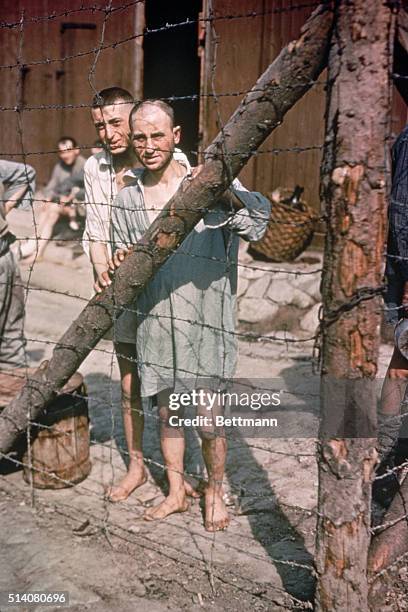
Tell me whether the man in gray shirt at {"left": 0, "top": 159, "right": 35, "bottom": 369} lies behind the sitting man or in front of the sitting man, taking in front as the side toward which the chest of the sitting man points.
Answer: in front

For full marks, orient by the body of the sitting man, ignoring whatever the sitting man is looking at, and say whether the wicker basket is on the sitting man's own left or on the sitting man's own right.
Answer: on the sitting man's own left

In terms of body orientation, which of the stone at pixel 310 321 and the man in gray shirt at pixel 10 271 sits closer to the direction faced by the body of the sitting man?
the man in gray shirt

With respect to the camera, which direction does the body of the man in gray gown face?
toward the camera

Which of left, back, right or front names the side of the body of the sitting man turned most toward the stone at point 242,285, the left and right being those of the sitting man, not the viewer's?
left

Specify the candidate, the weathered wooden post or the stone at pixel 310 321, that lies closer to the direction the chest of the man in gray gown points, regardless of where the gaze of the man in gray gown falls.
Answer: the weathered wooden post

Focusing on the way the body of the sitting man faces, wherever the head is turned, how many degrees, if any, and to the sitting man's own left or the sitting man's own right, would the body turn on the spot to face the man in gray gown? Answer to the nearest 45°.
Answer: approximately 45° to the sitting man's own left

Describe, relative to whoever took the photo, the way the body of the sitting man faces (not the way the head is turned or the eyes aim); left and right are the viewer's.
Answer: facing the viewer and to the left of the viewer

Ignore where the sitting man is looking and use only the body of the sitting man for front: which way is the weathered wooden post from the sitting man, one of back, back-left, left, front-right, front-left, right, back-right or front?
front-left

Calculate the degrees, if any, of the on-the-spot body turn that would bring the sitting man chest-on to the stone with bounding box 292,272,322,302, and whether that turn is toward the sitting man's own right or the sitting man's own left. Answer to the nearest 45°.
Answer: approximately 90° to the sitting man's own left

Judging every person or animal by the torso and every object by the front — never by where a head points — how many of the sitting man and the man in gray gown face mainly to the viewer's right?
0

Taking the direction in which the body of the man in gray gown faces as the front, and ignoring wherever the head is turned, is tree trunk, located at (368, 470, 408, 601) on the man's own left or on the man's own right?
on the man's own left

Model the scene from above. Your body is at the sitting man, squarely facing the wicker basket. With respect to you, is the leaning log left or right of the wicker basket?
right
